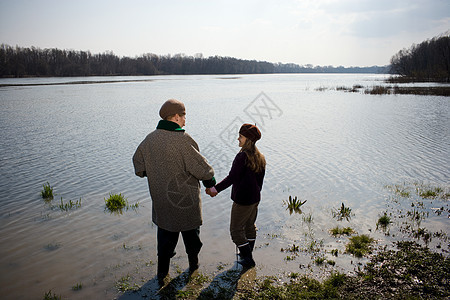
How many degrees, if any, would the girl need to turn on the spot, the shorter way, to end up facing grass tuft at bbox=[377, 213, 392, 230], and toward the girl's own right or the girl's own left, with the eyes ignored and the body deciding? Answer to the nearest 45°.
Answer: approximately 90° to the girl's own right

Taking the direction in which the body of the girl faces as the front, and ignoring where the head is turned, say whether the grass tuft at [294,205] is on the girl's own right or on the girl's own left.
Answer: on the girl's own right

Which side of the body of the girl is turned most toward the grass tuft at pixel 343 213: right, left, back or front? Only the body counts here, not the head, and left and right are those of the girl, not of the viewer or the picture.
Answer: right

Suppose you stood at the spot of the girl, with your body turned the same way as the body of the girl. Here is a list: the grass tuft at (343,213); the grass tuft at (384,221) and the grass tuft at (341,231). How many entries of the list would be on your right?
3

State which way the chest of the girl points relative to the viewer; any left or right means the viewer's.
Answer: facing away from the viewer and to the left of the viewer

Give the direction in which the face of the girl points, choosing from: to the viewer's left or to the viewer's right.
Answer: to the viewer's left

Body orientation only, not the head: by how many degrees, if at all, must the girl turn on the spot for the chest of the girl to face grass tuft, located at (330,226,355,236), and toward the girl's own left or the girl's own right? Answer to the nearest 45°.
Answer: approximately 90° to the girl's own right

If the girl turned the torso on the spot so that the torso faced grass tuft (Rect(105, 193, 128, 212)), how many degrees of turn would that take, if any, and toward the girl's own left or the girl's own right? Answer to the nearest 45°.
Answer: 0° — they already face it
